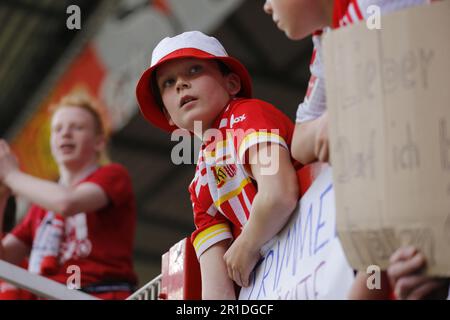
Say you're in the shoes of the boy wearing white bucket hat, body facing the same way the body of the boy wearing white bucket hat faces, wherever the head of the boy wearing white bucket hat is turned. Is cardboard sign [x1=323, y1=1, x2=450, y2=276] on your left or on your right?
on your left

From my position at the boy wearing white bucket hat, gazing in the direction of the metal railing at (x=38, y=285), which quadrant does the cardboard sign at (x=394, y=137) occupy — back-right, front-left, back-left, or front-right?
back-left

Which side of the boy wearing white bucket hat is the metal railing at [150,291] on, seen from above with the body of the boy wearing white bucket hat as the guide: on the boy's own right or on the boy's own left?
on the boy's own right

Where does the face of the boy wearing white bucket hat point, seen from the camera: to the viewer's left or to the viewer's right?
to the viewer's left
